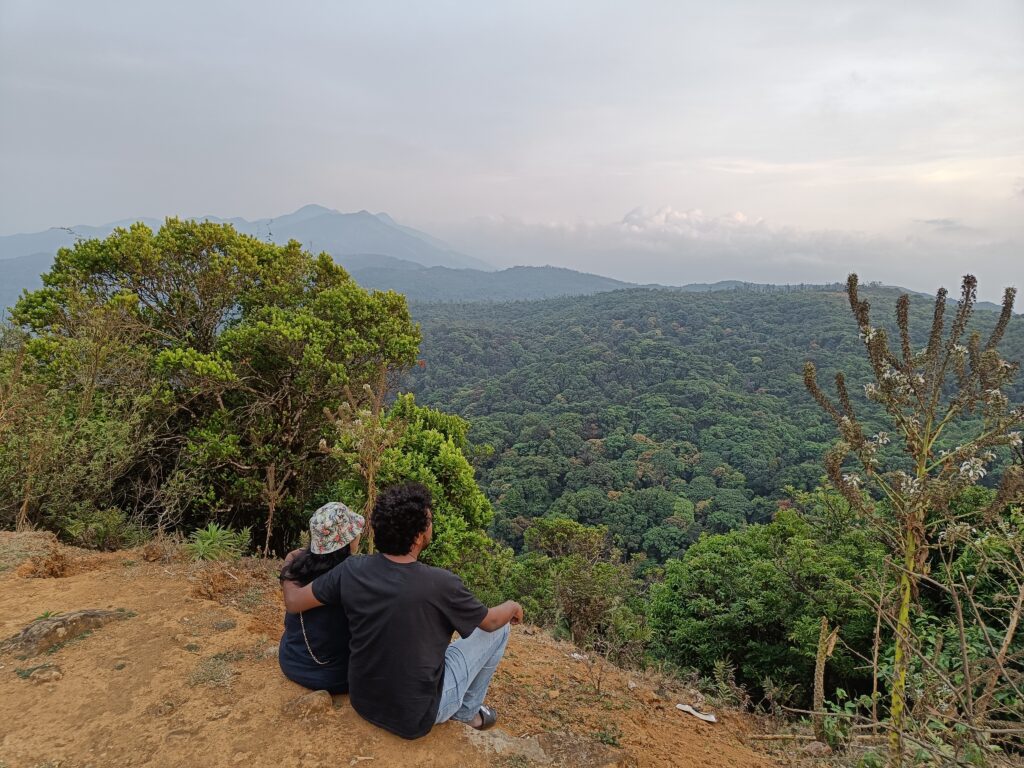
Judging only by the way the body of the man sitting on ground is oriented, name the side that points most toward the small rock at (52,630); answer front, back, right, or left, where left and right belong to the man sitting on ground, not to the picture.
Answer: left

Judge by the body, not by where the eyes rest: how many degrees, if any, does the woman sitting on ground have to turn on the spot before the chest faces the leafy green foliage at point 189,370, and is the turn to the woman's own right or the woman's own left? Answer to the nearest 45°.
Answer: approximately 45° to the woman's own left

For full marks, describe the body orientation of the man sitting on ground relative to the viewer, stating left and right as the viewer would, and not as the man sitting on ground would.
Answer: facing away from the viewer and to the right of the viewer

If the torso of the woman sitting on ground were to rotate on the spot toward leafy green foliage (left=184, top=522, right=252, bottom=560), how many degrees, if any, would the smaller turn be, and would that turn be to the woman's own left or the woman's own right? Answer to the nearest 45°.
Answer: approximately 45° to the woman's own left

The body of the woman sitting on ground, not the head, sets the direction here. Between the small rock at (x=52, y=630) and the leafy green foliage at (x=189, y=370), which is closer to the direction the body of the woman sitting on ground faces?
the leafy green foliage

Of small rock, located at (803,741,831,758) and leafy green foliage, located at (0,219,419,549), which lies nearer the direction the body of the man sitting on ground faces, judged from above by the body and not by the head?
the small rock

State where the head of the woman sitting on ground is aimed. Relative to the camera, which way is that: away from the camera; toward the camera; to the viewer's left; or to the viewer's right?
away from the camera

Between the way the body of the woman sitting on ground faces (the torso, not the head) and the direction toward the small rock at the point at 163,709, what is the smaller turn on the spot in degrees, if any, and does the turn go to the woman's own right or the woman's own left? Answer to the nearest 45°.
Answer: approximately 135° to the woman's own left

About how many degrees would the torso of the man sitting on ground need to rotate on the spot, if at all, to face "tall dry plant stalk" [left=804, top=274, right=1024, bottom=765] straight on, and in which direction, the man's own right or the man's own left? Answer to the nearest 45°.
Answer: approximately 45° to the man's own right

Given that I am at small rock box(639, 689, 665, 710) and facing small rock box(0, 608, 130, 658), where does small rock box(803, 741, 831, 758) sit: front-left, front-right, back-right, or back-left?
back-left

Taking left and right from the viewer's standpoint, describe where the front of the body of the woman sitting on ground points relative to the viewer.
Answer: facing away from the viewer and to the right of the viewer

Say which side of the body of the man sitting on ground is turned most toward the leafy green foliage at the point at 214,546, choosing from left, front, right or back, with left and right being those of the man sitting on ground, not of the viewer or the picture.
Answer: left
